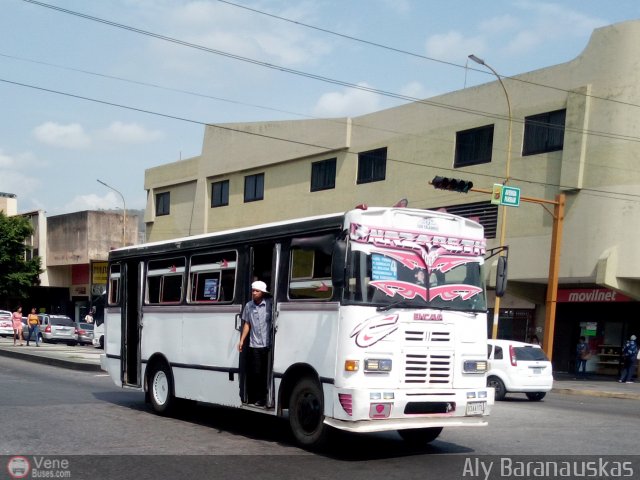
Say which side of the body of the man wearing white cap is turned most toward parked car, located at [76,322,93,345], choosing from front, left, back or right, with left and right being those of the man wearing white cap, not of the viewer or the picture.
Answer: back

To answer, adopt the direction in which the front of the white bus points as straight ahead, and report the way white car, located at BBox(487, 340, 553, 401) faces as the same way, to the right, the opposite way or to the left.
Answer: the opposite way

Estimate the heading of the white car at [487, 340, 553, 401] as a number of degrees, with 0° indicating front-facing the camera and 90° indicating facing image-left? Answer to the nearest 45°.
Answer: approximately 135°

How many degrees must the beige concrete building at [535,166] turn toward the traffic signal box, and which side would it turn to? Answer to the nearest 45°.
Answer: approximately 45° to its left

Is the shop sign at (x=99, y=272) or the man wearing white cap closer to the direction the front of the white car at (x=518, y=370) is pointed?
the shop sign

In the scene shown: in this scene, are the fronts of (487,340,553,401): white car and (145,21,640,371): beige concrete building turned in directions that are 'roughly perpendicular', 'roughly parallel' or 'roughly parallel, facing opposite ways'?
roughly perpendicular

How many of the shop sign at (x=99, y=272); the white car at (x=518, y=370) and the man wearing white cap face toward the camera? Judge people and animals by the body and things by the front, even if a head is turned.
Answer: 2

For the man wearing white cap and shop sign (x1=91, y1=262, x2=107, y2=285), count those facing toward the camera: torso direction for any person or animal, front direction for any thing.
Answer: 2
